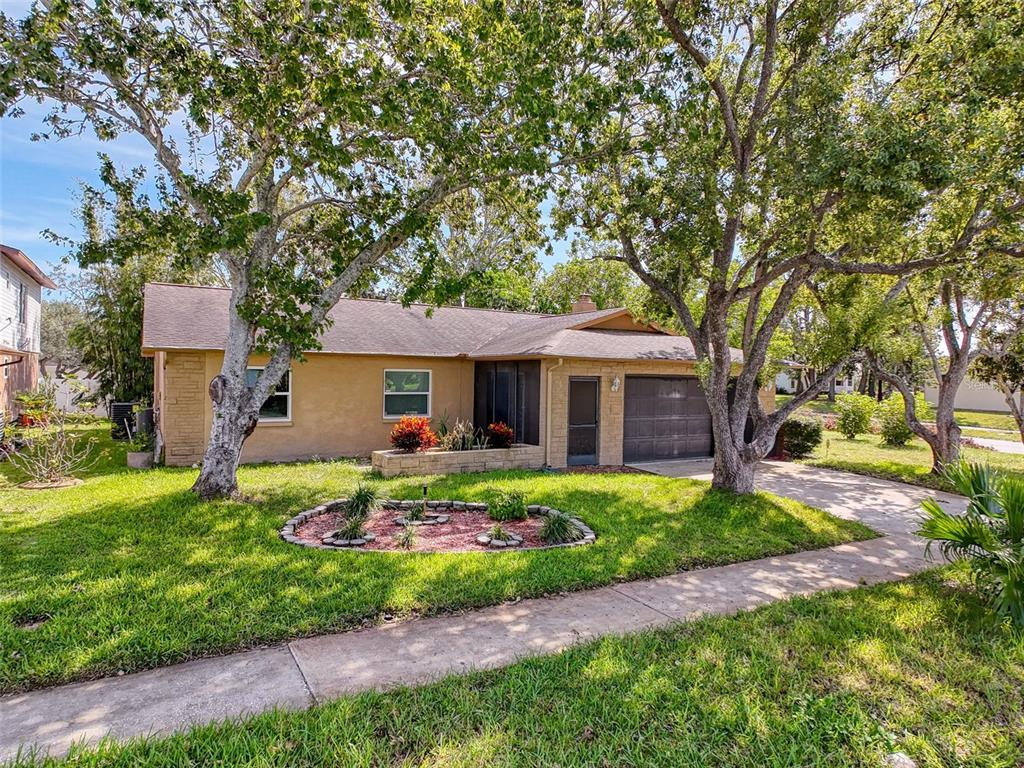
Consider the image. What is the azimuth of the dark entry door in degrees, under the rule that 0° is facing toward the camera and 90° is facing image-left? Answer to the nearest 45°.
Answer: approximately 0°

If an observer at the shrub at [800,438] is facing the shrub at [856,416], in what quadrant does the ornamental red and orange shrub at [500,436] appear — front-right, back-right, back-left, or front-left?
back-left

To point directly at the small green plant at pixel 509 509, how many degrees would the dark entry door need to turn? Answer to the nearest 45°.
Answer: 0° — it already faces it

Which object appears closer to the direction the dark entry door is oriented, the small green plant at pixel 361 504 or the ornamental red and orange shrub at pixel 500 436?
the small green plant

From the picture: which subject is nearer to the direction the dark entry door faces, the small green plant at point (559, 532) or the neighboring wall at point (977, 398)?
the small green plant

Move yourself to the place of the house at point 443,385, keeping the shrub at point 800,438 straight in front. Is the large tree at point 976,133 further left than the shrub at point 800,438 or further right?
right

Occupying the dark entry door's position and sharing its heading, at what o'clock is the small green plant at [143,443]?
The small green plant is roughly at 3 o'clock from the dark entry door.

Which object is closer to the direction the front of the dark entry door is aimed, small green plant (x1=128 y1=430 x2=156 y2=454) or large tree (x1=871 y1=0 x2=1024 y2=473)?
the large tree

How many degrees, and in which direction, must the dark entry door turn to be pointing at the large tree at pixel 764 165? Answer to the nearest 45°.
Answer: approximately 45° to its left

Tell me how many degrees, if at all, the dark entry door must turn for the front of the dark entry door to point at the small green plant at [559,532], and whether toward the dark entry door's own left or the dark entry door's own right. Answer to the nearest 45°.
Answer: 0° — it already faces it

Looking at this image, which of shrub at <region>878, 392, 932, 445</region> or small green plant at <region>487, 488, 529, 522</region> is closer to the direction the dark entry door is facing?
the small green plant

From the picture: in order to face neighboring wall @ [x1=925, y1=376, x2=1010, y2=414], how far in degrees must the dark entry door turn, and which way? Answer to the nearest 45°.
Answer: approximately 135° to its left

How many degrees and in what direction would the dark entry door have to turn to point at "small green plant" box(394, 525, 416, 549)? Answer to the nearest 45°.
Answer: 0° — it already faces it

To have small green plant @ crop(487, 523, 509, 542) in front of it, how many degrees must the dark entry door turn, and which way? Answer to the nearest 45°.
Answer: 0° — it already faces it

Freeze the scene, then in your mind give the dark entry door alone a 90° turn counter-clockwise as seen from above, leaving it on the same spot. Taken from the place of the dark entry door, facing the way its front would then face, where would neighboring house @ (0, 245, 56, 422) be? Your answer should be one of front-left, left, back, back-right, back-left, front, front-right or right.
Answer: back

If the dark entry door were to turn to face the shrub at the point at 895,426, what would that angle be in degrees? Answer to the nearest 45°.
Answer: approximately 135° to its left
